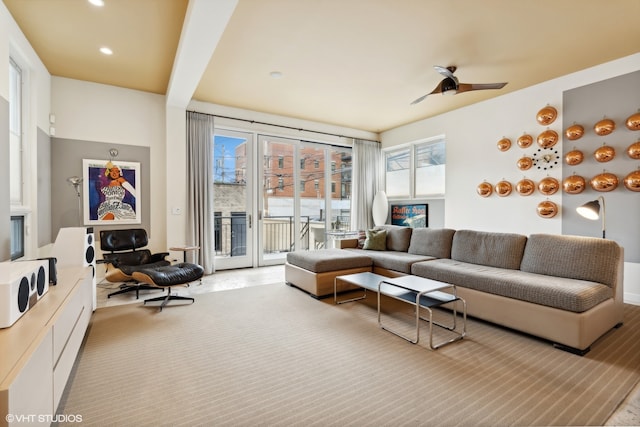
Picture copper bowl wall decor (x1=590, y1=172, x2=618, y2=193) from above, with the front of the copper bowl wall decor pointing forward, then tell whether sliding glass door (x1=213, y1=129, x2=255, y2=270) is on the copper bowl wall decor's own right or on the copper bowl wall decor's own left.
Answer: on the copper bowl wall decor's own right

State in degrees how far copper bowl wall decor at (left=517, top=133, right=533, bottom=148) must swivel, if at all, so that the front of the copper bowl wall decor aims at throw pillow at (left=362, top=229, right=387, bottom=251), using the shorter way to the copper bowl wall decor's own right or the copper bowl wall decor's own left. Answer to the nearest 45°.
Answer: approximately 45° to the copper bowl wall decor's own right

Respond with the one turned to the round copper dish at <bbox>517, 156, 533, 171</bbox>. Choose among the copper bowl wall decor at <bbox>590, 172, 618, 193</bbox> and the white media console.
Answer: the white media console

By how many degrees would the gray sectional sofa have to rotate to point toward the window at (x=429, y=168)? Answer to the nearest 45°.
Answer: approximately 135° to its right

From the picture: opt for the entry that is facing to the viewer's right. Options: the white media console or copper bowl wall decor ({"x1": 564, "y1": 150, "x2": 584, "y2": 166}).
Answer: the white media console

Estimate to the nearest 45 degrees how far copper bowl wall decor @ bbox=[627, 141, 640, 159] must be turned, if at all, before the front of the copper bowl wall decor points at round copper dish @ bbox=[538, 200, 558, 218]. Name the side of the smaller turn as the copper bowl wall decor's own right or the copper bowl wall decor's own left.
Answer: approximately 90° to the copper bowl wall decor's own right

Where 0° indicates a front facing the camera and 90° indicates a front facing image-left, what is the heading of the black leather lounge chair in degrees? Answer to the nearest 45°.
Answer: approximately 315°

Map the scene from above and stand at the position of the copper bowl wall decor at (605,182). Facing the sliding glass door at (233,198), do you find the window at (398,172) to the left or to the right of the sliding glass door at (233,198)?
right
